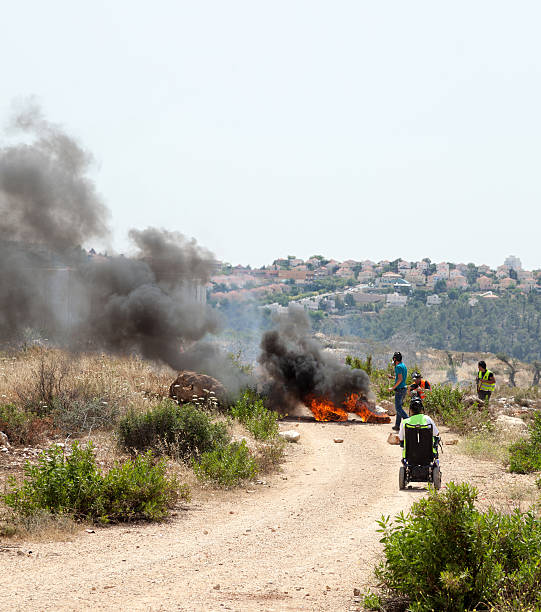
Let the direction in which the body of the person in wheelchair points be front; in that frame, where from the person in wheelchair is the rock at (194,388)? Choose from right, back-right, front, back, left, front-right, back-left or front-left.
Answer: front-left

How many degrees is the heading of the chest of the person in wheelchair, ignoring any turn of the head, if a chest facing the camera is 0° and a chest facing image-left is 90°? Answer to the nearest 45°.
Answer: approximately 180°

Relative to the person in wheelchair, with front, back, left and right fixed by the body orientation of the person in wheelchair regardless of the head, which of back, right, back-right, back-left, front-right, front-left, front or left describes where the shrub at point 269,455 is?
front-left

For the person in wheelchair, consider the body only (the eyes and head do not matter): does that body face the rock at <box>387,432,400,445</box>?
yes

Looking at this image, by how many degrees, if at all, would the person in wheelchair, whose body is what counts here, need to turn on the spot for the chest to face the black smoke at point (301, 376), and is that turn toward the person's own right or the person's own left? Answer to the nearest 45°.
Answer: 0° — they already face it

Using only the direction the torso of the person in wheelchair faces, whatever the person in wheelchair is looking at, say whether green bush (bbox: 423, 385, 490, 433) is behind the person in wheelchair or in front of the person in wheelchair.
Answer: in front

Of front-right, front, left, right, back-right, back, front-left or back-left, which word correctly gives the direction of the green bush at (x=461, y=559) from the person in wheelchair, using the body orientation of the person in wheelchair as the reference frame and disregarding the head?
back

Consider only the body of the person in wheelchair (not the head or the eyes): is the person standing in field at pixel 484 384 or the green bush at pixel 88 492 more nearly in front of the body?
the person standing in field

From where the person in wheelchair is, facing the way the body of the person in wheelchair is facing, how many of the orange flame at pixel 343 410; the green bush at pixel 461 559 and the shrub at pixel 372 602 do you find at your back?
2

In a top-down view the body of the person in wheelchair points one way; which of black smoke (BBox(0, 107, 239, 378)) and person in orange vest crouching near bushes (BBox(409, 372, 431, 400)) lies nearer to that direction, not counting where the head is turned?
the person in orange vest crouching near bushes
